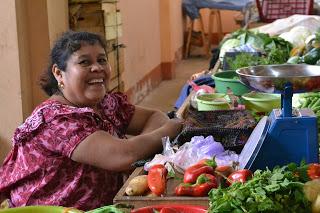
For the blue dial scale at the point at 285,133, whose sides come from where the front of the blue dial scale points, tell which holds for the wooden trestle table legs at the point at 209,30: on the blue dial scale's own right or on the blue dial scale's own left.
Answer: on the blue dial scale's own right

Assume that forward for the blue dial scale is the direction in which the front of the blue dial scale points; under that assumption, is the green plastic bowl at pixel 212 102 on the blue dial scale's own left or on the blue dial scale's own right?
on the blue dial scale's own right

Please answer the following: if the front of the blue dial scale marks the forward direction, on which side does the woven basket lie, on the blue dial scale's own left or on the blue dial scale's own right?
on the blue dial scale's own right

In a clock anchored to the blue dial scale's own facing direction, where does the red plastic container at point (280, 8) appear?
The red plastic container is roughly at 3 o'clock from the blue dial scale.

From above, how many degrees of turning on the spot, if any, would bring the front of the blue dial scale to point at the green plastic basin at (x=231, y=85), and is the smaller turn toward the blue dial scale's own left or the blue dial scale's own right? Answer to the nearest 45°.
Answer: approximately 90° to the blue dial scale's own right

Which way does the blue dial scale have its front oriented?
to the viewer's left

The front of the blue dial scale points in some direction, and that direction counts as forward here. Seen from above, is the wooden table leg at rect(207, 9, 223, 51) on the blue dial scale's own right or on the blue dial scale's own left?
on the blue dial scale's own right

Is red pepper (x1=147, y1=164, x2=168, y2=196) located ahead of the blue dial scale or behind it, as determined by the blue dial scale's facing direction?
ahead
